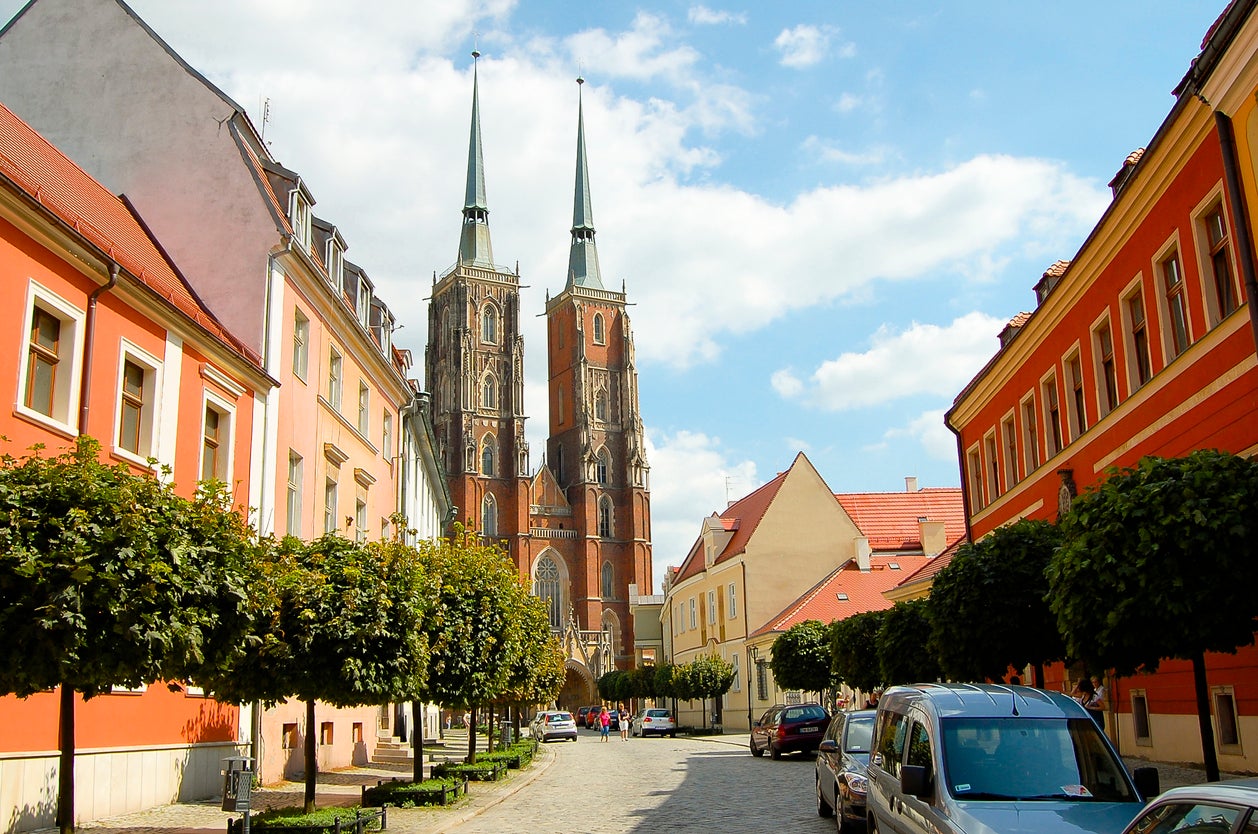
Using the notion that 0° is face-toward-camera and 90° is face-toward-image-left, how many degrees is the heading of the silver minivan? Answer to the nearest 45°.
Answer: approximately 315°

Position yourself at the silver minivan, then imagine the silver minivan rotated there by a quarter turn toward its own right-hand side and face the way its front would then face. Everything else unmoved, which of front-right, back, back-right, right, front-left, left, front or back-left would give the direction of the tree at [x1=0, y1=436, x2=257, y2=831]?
front-right

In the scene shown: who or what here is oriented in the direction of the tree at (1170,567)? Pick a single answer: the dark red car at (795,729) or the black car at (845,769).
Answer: the black car at (845,769)

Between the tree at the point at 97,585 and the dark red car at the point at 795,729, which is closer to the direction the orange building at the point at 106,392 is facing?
the tree

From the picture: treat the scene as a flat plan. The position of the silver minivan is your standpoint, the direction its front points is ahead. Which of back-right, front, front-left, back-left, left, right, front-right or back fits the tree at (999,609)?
back-left

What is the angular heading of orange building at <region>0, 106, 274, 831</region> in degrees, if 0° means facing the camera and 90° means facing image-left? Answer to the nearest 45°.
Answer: approximately 315°

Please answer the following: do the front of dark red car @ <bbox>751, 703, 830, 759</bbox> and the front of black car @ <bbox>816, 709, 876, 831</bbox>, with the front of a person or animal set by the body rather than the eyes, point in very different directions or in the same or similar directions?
very different directions

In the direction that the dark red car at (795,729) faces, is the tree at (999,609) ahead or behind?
behind

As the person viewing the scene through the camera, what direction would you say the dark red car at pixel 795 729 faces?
facing away from the viewer and to the left of the viewer

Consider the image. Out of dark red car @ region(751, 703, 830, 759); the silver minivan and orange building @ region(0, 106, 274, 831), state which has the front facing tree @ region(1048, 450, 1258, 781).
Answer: the orange building

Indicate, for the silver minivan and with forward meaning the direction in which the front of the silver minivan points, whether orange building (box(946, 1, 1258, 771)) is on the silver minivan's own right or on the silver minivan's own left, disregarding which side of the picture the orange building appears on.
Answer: on the silver minivan's own left

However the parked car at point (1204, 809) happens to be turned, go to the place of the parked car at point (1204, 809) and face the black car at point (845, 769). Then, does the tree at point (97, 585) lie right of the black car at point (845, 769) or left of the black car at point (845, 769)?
left
